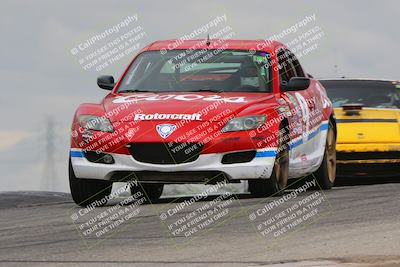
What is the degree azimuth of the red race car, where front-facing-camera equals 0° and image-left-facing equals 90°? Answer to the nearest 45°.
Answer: approximately 0°

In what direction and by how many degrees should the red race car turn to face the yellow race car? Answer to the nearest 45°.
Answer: approximately 135° to its left
